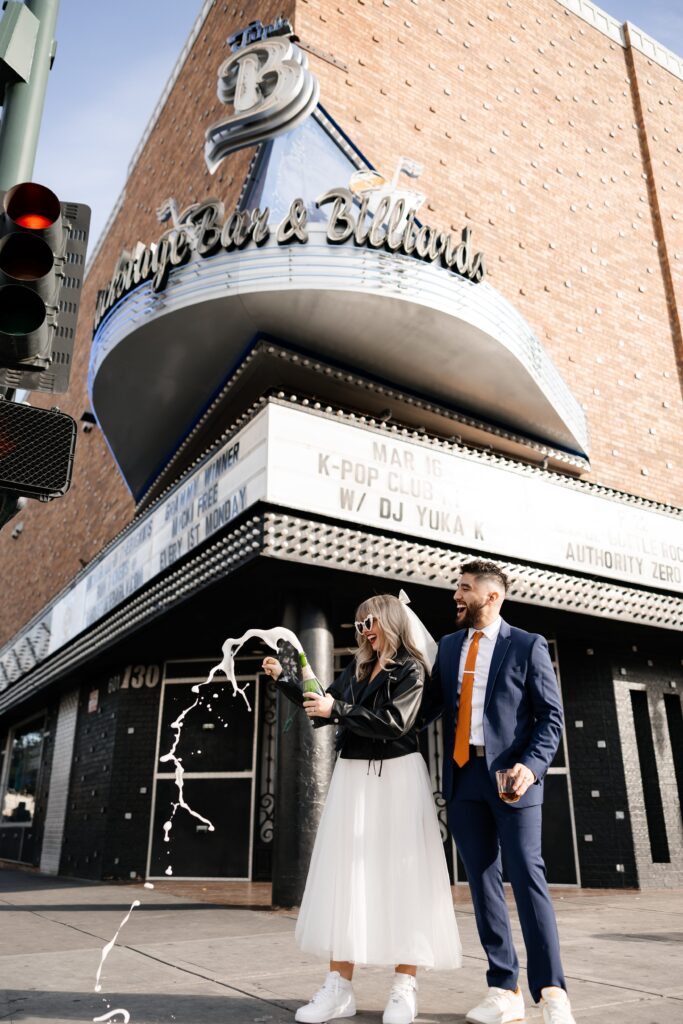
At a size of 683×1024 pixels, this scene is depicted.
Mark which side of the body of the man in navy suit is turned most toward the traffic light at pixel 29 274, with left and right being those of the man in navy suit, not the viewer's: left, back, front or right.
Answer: right

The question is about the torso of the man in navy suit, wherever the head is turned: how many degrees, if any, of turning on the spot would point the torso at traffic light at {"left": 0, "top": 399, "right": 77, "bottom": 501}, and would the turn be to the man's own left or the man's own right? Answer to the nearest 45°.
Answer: approximately 45° to the man's own right

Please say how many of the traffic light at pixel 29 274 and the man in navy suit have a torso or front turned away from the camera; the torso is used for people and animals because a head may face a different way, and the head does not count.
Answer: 0

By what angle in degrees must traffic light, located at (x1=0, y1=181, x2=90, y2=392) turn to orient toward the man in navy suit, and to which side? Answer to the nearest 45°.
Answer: approximately 135° to its left

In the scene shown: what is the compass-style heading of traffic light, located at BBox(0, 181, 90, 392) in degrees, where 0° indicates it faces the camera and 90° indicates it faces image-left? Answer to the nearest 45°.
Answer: approximately 45°

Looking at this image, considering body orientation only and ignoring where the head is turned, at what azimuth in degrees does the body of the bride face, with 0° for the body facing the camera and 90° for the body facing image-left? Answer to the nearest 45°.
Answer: approximately 45°

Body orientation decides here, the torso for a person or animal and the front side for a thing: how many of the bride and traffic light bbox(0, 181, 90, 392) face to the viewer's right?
0
